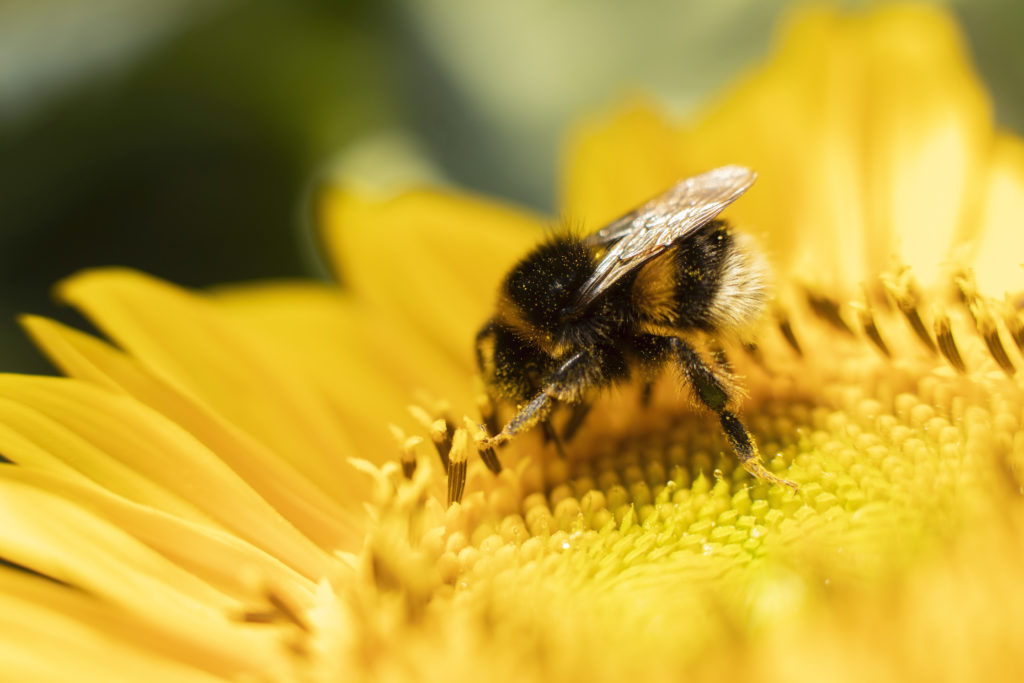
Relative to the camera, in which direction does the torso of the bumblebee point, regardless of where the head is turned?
to the viewer's left
